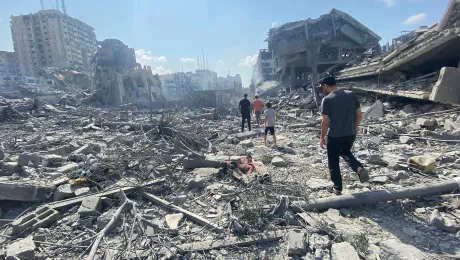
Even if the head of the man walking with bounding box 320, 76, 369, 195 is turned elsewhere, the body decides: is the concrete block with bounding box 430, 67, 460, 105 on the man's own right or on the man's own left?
on the man's own right

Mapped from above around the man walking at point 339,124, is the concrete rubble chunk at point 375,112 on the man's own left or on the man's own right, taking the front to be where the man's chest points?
on the man's own right

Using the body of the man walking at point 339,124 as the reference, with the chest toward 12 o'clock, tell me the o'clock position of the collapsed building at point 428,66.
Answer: The collapsed building is roughly at 2 o'clock from the man walking.

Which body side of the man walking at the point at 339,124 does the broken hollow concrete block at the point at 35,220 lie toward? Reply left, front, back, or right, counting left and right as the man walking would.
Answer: left

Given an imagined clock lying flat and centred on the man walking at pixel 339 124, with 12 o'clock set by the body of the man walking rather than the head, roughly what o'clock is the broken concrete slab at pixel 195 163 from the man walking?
The broken concrete slab is roughly at 11 o'clock from the man walking.

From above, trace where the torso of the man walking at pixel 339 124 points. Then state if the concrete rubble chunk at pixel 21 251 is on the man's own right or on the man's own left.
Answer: on the man's own left

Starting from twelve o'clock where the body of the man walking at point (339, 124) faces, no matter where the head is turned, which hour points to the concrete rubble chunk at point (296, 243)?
The concrete rubble chunk is roughly at 8 o'clock from the man walking.

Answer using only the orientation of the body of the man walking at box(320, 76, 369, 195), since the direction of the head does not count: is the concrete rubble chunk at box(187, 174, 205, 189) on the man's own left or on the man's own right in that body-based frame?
on the man's own left

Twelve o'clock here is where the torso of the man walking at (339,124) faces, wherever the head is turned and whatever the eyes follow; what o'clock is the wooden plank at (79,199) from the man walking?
The wooden plank is roughly at 10 o'clock from the man walking.

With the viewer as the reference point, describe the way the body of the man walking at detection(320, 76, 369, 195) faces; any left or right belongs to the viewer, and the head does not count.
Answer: facing away from the viewer and to the left of the viewer

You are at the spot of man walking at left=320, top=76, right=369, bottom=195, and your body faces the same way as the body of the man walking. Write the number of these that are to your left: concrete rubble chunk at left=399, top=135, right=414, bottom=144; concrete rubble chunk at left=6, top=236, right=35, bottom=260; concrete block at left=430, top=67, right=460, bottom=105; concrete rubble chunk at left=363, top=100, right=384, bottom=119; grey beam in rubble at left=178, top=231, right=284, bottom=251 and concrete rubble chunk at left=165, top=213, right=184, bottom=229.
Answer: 3

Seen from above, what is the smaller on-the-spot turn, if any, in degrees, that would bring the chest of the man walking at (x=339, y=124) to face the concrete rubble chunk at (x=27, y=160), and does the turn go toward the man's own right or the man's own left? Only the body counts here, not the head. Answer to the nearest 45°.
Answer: approximately 45° to the man's own left

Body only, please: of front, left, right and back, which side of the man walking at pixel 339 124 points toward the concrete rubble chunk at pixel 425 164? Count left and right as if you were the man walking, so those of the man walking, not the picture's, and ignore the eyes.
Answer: right

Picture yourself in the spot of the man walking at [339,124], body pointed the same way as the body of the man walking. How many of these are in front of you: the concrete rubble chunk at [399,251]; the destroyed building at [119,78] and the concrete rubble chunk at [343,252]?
1
